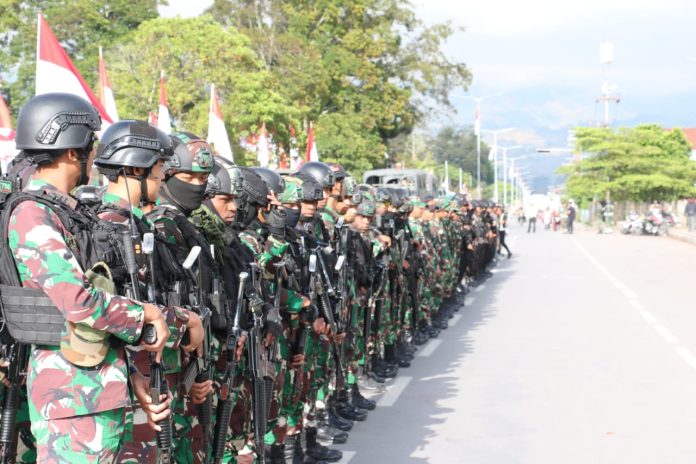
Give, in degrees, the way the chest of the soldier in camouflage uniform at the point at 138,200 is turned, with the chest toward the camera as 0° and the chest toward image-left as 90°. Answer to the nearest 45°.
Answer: approximately 270°

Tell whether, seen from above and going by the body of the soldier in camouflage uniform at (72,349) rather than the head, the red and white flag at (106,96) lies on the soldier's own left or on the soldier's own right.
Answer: on the soldier's own left

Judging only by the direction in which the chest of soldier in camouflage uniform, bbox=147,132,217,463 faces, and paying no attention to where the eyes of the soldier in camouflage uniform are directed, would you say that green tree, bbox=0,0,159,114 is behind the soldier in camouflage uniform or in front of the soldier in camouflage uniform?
behind

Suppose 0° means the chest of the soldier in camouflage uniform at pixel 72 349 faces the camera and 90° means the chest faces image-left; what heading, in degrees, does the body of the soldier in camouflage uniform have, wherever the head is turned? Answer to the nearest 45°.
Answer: approximately 270°

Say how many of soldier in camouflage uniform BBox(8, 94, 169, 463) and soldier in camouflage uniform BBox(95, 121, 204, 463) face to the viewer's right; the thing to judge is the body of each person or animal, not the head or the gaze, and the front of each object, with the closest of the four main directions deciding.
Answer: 2

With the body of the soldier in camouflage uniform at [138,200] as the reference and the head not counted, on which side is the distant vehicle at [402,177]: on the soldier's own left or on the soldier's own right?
on the soldier's own left

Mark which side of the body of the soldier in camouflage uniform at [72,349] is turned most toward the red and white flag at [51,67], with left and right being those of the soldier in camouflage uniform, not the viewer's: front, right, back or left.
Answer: left

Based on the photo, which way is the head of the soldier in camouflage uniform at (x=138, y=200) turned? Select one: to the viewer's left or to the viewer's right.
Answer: to the viewer's right

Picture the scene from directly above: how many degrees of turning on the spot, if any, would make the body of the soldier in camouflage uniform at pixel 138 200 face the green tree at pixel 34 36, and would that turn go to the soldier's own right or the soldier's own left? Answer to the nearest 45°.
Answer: approximately 90° to the soldier's own left
